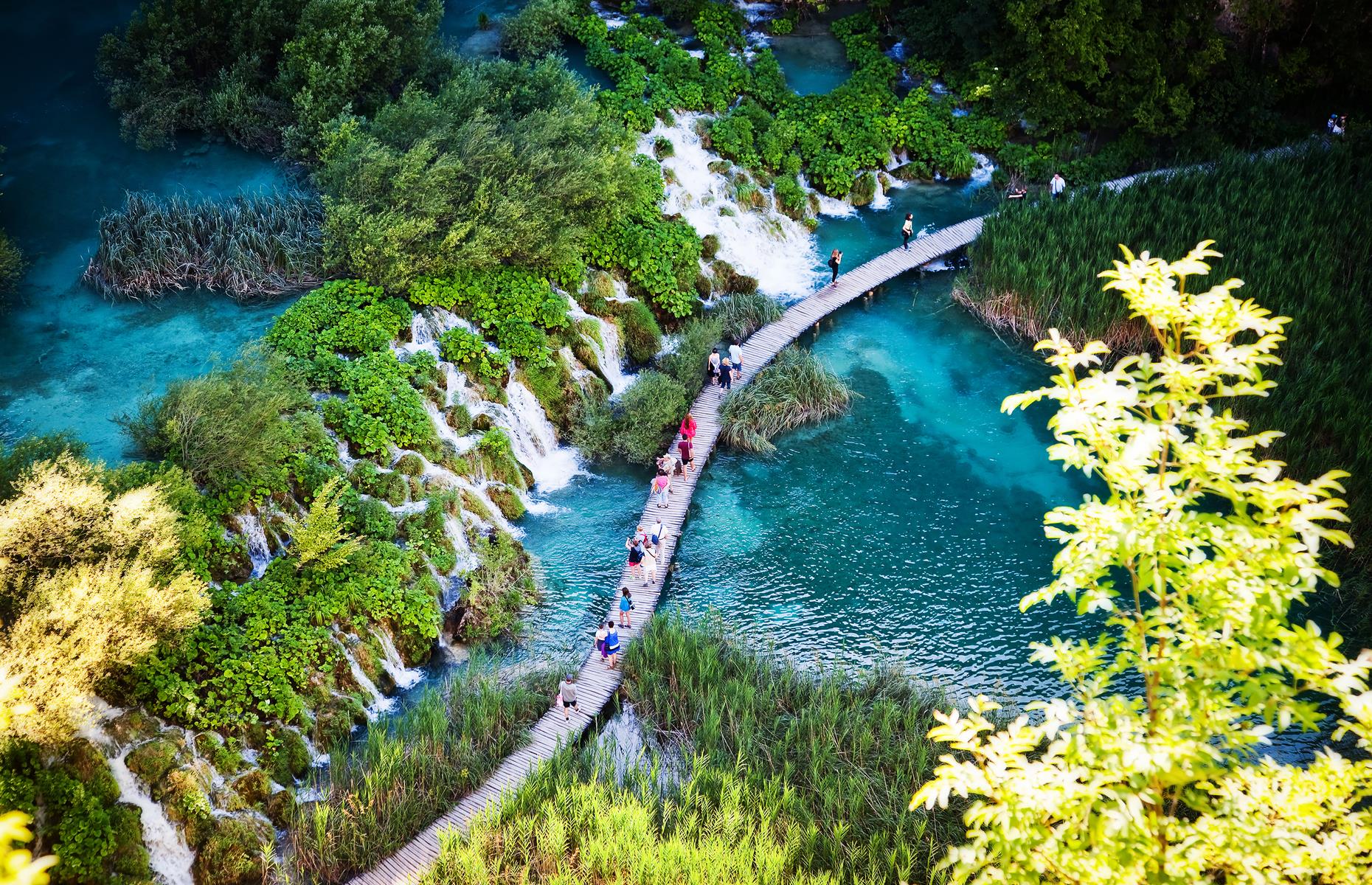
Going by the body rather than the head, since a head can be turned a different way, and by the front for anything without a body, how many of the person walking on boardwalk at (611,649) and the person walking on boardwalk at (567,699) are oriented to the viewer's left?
0

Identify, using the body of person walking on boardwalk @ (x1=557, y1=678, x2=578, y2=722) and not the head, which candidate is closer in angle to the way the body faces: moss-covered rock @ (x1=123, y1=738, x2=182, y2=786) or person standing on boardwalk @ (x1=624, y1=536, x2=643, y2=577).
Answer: the person standing on boardwalk

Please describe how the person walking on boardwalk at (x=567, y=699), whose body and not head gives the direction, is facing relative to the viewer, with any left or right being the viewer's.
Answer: facing away from the viewer and to the right of the viewer

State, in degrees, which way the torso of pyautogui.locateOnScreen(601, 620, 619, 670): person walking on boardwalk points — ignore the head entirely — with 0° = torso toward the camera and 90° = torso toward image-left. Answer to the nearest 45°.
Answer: approximately 180°

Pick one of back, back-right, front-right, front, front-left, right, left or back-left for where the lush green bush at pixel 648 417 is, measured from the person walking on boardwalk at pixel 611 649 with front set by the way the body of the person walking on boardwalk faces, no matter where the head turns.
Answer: front

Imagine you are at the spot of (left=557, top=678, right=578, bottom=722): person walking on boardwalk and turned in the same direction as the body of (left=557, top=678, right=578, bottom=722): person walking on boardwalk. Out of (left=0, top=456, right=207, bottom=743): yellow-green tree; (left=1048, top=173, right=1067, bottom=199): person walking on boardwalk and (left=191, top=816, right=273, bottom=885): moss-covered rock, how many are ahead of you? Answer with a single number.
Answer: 1

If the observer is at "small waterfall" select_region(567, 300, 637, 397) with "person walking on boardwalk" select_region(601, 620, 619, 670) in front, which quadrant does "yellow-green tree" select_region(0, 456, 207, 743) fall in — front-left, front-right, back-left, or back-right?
front-right

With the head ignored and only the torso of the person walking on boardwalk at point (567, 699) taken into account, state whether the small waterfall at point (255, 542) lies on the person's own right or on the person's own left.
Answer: on the person's own left

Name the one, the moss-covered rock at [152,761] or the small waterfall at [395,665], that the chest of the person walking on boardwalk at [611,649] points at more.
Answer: the small waterfall

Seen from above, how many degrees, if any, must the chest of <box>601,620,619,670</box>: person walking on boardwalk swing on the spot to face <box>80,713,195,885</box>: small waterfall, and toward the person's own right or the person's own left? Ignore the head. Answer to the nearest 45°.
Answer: approximately 135° to the person's own left

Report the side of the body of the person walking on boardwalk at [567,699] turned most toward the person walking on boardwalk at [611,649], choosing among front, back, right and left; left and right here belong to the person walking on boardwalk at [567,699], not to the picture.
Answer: front

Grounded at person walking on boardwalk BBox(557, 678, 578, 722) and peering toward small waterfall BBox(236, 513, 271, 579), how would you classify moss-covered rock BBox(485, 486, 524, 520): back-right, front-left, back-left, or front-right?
front-right

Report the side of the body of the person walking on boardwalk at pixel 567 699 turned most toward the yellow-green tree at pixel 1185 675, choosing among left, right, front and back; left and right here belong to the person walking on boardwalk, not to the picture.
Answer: right

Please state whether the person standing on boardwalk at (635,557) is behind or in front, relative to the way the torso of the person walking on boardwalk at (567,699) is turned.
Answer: in front
